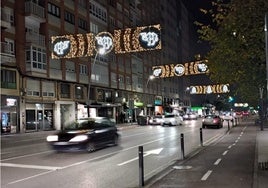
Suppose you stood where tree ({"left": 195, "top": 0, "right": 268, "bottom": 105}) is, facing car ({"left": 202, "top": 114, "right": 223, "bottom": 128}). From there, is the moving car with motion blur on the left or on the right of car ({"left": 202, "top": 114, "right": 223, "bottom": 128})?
left

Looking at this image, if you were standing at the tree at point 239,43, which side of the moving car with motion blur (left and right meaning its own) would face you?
back

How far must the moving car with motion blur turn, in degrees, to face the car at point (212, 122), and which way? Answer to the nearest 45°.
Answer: approximately 180°

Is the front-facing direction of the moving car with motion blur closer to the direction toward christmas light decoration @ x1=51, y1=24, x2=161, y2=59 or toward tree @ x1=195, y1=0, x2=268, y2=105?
the tree

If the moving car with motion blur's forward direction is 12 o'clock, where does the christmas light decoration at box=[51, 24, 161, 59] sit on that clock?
The christmas light decoration is roughly at 5 o'clock from the moving car with motion blur.

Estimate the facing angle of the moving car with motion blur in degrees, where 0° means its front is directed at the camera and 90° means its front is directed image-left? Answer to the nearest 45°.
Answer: approximately 45°

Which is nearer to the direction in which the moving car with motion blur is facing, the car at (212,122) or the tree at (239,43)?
the tree
